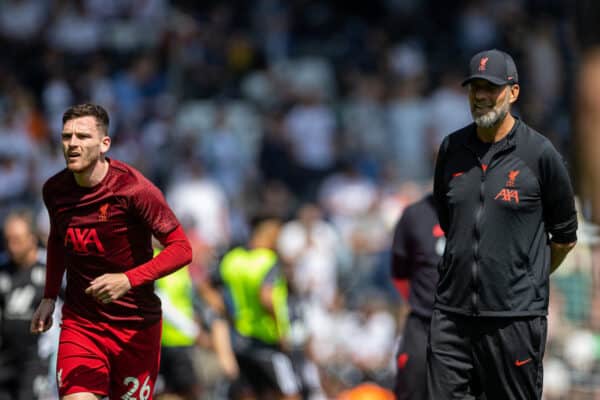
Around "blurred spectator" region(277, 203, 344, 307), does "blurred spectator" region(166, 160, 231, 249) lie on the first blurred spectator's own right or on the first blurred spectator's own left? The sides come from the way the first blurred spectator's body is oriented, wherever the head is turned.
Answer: on the first blurred spectator's own right

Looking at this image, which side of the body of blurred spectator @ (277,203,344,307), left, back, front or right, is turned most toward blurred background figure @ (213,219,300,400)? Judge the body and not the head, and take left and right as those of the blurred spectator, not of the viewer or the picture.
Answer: front

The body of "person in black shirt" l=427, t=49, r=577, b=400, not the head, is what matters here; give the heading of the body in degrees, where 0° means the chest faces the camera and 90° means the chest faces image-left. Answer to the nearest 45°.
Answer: approximately 45°

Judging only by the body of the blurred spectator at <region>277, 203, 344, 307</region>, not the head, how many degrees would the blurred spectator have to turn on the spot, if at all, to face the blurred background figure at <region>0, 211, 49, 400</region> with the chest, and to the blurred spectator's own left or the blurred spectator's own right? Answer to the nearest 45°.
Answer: approximately 45° to the blurred spectator's own right

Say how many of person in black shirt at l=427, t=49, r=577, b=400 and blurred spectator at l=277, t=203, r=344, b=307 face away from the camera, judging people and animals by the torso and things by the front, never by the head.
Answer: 0

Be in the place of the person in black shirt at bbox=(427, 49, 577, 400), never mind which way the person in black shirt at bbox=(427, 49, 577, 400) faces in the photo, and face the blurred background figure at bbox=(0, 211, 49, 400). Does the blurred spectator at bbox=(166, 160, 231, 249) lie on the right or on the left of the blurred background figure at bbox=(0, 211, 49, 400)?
right

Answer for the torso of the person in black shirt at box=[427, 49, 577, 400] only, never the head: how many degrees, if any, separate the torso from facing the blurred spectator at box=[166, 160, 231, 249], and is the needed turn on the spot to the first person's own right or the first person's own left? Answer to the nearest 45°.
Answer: approximately 90° to the first person's own right

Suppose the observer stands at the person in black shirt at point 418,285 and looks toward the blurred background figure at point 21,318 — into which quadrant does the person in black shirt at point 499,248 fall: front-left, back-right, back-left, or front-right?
back-left
